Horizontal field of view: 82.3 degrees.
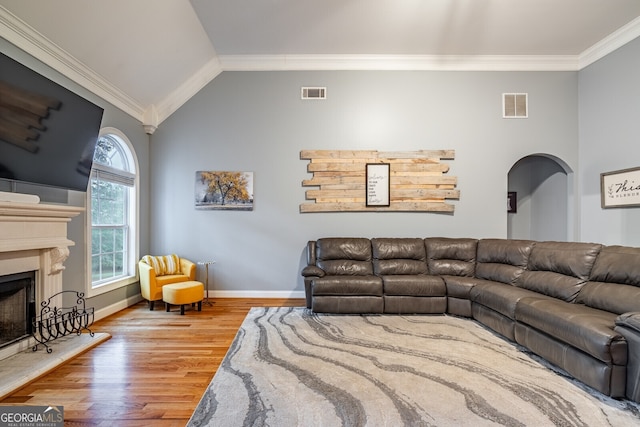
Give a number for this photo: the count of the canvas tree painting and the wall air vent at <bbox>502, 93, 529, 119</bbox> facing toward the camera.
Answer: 2

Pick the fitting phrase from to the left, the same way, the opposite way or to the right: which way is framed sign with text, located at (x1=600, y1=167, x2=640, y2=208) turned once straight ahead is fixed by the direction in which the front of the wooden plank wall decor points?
to the right

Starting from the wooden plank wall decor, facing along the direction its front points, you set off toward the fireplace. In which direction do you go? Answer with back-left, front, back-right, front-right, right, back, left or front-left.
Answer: front-right

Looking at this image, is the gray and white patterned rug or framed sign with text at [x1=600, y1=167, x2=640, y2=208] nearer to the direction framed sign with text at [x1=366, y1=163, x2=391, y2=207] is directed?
the gray and white patterned rug

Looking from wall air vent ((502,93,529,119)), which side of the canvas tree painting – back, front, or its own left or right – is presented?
left

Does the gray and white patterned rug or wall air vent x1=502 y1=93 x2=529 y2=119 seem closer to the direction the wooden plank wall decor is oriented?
the gray and white patterned rug

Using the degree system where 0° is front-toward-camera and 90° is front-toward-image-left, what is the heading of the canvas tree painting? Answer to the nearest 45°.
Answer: approximately 0°

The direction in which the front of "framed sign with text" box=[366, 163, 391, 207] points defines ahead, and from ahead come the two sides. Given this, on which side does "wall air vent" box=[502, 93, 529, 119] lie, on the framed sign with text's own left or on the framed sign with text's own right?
on the framed sign with text's own left

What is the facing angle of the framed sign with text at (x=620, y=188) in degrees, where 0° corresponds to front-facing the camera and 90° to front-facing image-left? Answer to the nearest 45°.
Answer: approximately 45°

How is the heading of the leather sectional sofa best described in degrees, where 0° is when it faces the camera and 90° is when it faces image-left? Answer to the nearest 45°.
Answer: approximately 45°

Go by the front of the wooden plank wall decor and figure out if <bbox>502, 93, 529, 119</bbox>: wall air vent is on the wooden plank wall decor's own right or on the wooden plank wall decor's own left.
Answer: on the wooden plank wall decor's own left
